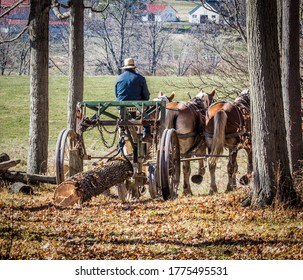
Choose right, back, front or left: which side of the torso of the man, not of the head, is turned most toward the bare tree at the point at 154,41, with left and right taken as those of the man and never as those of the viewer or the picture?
front

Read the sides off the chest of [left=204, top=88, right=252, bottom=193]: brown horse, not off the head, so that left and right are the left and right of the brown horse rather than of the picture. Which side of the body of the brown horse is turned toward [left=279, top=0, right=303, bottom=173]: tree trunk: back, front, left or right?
right

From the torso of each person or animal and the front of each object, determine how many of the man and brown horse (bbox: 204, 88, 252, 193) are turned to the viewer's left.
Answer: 0

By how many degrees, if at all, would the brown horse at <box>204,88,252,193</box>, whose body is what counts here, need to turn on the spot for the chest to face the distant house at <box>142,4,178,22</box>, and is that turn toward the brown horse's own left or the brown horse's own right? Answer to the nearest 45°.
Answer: approximately 45° to the brown horse's own left

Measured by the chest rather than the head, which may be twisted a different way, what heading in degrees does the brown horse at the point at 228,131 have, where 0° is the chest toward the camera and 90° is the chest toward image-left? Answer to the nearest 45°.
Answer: approximately 225°

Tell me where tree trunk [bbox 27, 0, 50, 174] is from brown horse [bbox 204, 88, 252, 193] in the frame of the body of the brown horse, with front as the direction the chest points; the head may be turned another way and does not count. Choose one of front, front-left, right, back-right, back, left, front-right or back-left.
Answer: back-left

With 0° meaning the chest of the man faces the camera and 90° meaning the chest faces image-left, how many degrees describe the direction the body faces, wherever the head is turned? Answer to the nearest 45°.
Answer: approximately 180°
